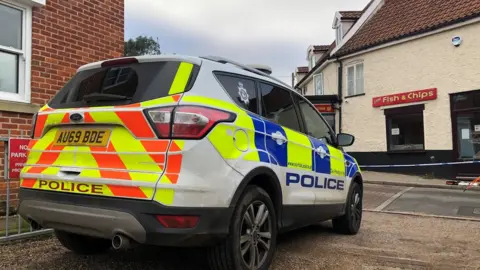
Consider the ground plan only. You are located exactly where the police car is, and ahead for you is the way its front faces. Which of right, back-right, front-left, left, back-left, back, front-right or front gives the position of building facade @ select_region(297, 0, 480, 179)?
front

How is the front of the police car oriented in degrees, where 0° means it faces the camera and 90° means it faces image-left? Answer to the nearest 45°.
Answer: approximately 225°

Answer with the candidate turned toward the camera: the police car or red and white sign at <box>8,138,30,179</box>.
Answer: the red and white sign

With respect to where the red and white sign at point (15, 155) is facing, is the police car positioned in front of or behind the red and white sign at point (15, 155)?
in front

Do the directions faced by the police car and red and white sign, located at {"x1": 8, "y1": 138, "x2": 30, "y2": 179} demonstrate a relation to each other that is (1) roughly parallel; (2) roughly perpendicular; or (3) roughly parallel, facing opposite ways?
roughly perpendicular

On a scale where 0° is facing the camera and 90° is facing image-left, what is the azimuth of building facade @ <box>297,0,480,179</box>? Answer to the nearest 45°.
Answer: approximately 45°

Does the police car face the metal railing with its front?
no

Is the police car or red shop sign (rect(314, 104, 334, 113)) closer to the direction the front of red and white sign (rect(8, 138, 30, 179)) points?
the police car

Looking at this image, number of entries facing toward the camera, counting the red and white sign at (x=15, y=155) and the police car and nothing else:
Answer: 1

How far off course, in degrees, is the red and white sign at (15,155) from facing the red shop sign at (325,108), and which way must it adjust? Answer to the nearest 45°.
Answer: approximately 135° to its left

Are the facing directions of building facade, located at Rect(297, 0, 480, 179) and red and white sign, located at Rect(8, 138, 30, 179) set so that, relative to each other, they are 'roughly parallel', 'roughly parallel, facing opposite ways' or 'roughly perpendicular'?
roughly perpendicular

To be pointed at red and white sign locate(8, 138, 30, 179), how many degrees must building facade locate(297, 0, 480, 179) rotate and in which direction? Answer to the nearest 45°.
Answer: approximately 45° to its left

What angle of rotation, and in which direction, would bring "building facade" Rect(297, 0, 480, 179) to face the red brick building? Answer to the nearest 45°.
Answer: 0° — it already faces it

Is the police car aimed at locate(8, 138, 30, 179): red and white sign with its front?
no

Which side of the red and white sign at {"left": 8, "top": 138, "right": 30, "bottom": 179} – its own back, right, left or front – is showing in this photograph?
front

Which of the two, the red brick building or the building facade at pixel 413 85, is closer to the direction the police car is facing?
the building facade
